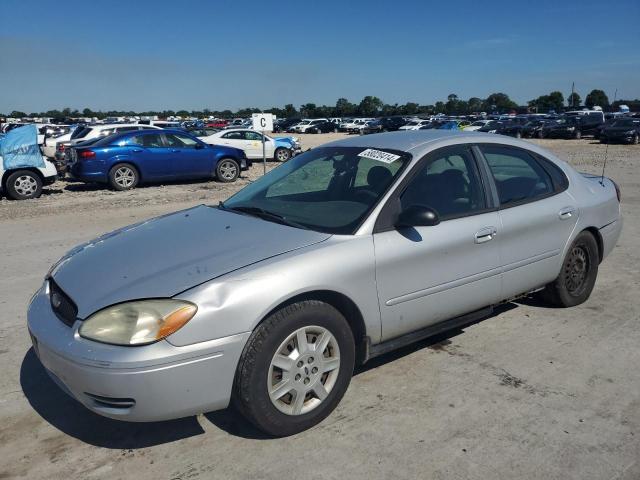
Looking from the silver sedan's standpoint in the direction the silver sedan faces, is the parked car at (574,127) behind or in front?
behind

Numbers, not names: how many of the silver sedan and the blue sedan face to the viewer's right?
1

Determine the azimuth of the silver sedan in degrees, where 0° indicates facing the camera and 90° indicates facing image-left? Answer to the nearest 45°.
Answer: approximately 45°

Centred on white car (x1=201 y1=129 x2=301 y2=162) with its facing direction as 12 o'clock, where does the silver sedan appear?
The silver sedan is roughly at 3 o'clock from the white car.

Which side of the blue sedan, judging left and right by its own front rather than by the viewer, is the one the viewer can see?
right

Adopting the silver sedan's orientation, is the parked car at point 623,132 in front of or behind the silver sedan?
behind

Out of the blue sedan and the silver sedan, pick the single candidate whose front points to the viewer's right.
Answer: the blue sedan

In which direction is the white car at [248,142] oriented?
to the viewer's right

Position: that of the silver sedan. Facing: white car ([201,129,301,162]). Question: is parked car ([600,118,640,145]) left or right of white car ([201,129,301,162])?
right
